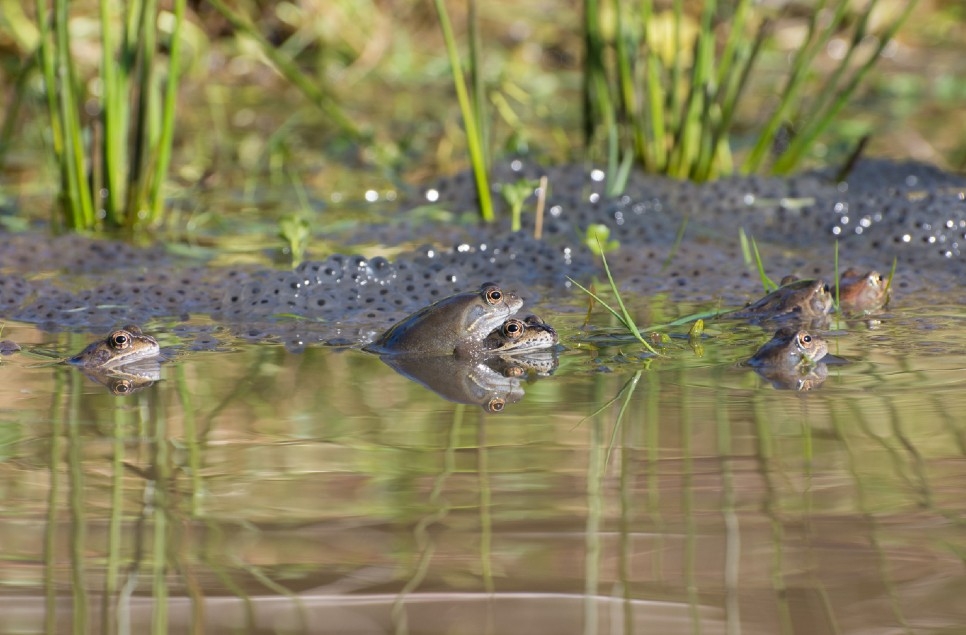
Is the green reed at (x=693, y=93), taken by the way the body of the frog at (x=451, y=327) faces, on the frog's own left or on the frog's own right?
on the frog's own left

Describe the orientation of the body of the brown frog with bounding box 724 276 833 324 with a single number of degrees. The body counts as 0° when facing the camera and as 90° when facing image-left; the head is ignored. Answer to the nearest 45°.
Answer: approximately 270°

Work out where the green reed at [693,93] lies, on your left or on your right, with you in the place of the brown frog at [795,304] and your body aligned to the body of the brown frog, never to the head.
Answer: on your left

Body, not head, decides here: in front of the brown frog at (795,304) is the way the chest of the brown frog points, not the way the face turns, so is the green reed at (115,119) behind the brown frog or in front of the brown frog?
behind

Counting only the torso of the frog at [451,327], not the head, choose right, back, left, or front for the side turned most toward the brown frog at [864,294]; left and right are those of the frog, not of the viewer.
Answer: front

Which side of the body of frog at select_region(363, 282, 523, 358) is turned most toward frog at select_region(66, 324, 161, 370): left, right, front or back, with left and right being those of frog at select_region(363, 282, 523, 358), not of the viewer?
back

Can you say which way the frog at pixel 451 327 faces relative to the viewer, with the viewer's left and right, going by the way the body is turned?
facing to the right of the viewer

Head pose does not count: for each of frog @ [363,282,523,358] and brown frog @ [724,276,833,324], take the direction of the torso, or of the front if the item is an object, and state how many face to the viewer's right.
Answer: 2

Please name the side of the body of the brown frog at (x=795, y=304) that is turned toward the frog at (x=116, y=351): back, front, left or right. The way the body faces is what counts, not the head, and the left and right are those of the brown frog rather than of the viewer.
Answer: back
